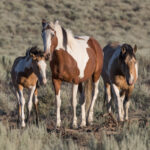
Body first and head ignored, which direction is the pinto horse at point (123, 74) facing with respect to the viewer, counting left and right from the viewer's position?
facing the viewer and to the right of the viewer

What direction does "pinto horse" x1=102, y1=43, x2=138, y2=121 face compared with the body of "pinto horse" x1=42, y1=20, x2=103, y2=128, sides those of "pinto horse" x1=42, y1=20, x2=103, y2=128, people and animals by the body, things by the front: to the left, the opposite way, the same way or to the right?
to the left

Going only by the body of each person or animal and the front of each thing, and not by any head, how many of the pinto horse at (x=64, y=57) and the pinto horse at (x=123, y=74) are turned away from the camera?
0

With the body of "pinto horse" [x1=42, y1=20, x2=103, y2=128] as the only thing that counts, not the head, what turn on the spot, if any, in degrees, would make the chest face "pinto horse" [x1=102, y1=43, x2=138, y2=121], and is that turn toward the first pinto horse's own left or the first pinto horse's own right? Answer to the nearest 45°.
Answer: approximately 180°

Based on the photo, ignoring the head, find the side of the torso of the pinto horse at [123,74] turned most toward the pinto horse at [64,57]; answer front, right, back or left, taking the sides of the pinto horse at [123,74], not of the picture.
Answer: right
